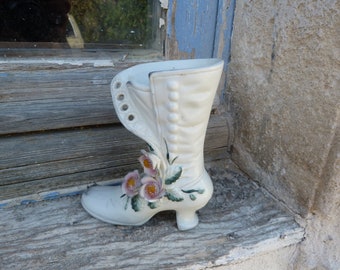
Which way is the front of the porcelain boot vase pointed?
to the viewer's left
